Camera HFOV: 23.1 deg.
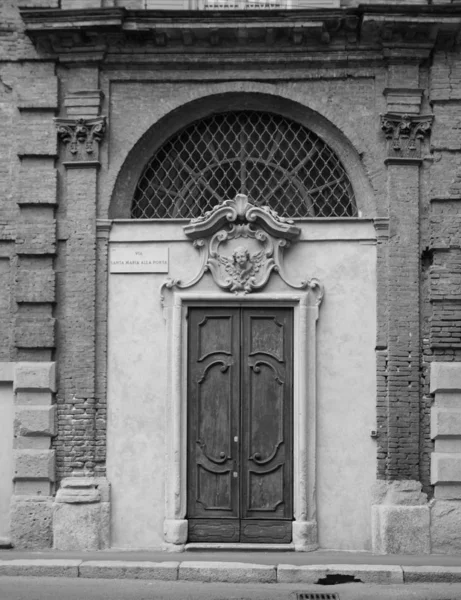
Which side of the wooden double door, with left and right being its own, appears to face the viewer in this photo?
front
